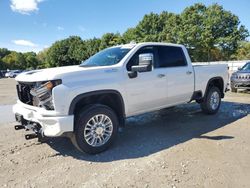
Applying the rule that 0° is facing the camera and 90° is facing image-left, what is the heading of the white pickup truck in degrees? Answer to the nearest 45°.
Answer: approximately 45°

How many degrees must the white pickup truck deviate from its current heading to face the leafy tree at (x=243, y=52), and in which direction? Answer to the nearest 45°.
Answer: approximately 180°
